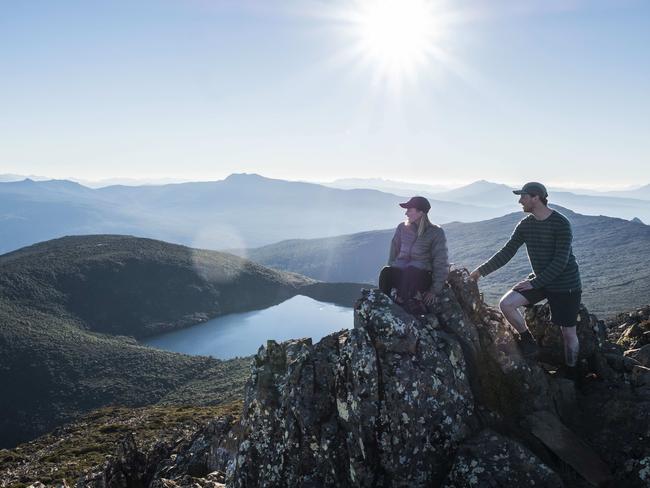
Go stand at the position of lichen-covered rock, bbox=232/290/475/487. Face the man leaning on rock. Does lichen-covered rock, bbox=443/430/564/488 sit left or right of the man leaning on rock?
right

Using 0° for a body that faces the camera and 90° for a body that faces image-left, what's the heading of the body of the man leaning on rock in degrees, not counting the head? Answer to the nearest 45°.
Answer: approximately 45°

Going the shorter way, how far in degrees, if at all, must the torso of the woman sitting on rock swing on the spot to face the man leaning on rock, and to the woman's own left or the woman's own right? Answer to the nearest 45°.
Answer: approximately 135° to the woman's own left

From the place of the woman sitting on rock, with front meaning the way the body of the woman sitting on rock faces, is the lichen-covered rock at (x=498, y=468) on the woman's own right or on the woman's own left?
on the woman's own left

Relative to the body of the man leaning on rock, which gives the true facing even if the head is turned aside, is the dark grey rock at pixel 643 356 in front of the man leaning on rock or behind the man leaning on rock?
behind

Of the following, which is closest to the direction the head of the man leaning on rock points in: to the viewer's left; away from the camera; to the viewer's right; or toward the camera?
to the viewer's left
